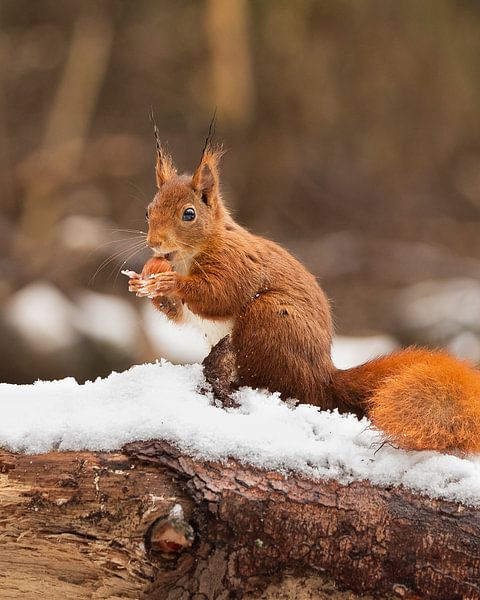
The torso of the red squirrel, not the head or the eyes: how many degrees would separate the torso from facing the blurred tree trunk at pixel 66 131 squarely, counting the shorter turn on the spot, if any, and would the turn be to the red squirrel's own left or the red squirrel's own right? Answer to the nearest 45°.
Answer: approximately 90° to the red squirrel's own right

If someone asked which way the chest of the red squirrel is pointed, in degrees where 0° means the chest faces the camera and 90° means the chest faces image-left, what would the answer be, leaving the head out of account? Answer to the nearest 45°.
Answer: approximately 90°

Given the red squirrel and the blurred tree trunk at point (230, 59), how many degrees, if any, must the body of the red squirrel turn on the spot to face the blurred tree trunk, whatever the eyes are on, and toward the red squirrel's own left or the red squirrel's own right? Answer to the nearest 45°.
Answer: approximately 90° to the red squirrel's own right
